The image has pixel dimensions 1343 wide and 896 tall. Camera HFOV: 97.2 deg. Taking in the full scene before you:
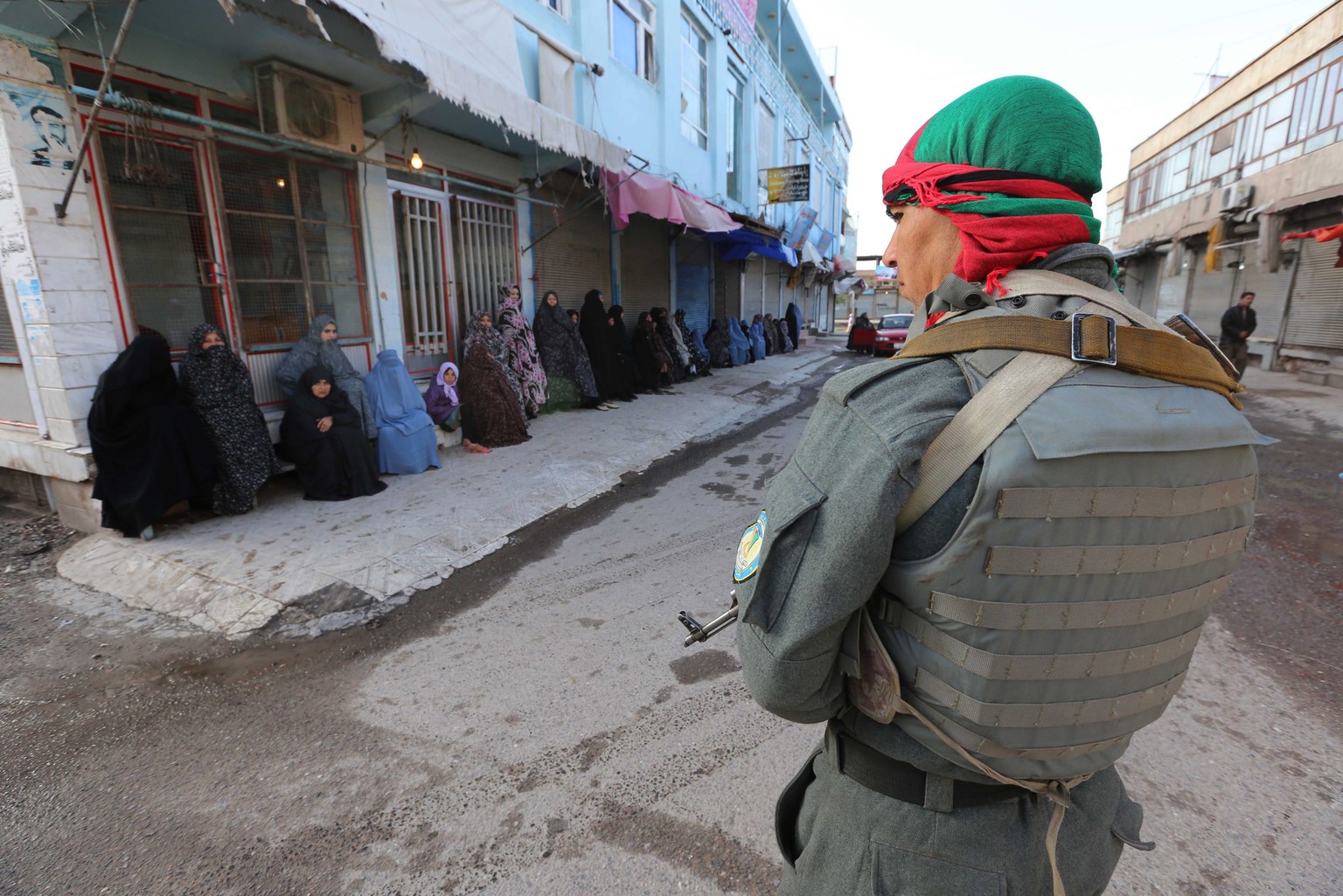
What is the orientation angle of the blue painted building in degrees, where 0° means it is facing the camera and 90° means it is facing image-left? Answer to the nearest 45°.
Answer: approximately 315°

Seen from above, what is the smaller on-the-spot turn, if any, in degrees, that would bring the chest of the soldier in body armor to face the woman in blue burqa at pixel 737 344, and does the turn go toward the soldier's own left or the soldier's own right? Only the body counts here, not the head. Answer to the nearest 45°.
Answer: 0° — they already face them

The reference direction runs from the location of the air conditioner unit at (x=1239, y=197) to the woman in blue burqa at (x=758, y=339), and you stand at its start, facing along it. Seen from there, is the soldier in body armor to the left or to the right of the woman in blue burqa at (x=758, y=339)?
left

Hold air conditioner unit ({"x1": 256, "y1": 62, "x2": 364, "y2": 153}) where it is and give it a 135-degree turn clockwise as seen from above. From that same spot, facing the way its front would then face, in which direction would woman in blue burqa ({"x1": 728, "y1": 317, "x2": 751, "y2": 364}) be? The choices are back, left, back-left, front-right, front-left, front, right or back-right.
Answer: back-right

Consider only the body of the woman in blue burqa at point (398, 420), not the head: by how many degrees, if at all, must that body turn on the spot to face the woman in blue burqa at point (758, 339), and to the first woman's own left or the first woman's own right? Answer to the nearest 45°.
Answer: approximately 90° to the first woman's own left

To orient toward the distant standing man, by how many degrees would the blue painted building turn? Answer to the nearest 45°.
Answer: approximately 45° to its left

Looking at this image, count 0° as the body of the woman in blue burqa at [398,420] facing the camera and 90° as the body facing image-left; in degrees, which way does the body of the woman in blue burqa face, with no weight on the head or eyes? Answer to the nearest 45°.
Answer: approximately 315°

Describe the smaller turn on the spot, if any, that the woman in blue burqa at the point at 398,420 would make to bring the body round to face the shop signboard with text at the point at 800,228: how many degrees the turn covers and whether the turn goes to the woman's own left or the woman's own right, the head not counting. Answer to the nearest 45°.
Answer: approximately 90° to the woman's own left

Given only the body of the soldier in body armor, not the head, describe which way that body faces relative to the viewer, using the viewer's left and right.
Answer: facing away from the viewer and to the left of the viewer

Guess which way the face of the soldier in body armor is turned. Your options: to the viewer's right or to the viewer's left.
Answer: to the viewer's left
